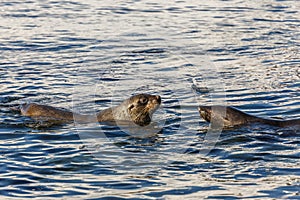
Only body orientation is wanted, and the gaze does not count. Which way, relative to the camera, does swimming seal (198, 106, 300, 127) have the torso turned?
to the viewer's left
